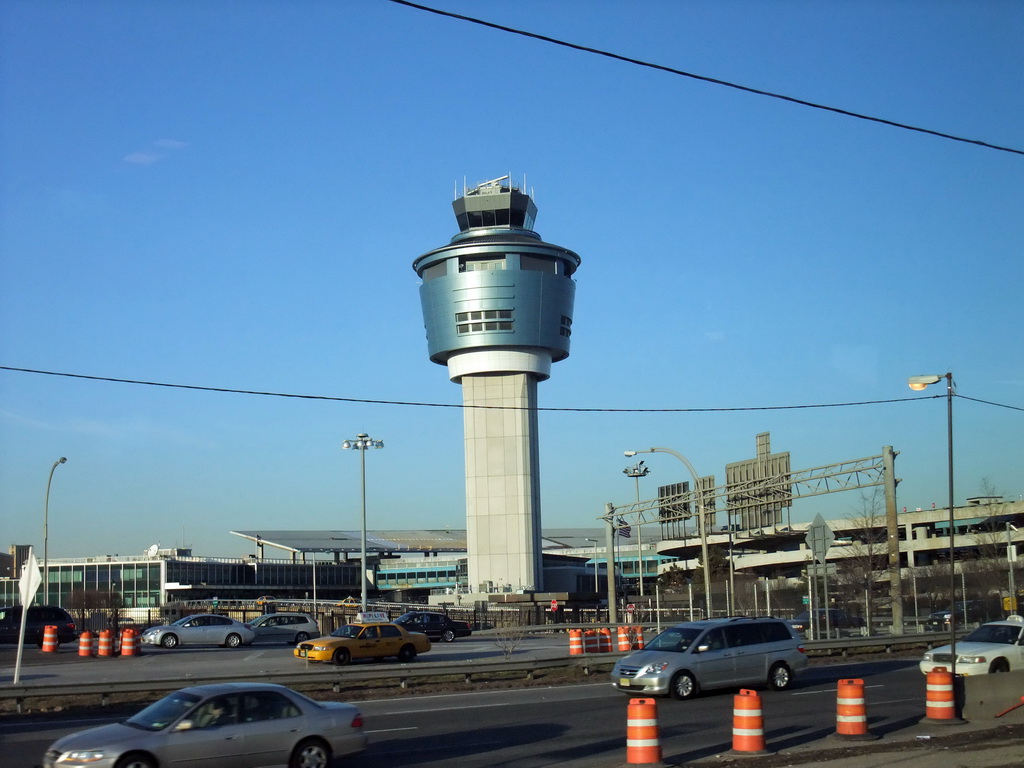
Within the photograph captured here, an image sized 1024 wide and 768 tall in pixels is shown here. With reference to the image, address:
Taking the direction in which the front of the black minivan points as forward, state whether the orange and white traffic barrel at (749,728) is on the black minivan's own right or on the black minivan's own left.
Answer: on the black minivan's own left

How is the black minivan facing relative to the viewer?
to the viewer's left

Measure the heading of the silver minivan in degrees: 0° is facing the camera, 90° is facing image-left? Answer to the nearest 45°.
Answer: approximately 45°

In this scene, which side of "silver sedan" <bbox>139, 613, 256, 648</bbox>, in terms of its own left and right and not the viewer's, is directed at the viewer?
left

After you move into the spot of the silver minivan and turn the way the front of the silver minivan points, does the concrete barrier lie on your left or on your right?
on your left

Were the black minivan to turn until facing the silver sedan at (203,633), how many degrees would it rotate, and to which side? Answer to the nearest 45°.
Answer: approximately 135° to its left
